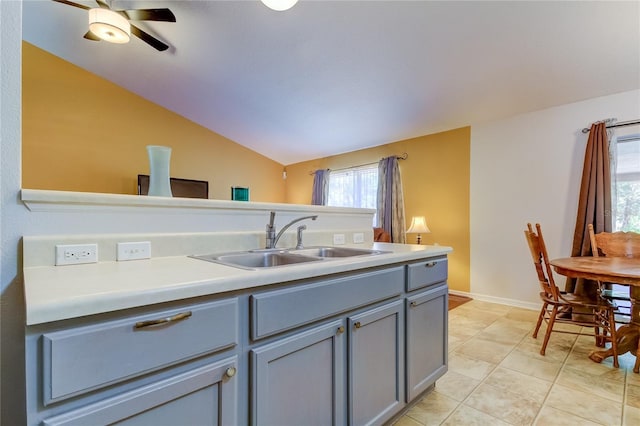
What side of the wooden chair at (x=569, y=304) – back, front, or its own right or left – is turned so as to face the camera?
right

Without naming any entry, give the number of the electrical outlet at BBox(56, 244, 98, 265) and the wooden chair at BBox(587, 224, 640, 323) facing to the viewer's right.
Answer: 0

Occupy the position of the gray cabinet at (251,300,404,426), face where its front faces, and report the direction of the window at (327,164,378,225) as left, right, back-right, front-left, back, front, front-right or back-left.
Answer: back-left

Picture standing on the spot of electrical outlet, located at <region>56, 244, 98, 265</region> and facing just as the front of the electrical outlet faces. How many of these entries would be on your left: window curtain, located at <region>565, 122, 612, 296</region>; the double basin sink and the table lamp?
3

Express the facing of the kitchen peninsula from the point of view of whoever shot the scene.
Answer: facing the viewer and to the right of the viewer

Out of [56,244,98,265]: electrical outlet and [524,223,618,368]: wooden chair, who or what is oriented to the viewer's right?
the wooden chair

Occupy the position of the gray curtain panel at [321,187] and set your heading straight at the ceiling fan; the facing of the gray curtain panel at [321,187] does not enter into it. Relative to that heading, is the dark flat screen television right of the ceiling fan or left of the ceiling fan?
right

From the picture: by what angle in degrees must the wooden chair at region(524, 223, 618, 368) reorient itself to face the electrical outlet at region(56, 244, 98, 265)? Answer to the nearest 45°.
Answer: approximately 135° to its right
